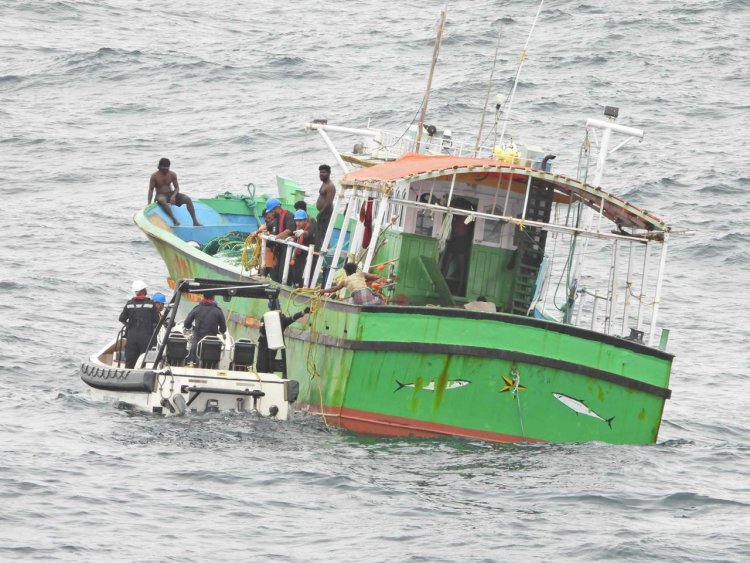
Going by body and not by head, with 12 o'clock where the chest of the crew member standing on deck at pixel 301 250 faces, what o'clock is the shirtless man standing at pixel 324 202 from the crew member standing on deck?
The shirtless man standing is roughly at 5 o'clock from the crew member standing on deck.

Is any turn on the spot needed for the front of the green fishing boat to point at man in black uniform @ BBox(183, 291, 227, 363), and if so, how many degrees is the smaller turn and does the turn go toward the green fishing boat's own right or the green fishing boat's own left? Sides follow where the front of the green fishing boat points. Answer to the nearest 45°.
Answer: approximately 45° to the green fishing boat's own left

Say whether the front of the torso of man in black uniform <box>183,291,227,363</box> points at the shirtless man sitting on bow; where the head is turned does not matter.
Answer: yes

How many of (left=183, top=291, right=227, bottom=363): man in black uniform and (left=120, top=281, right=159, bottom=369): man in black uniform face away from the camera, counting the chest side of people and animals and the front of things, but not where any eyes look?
2

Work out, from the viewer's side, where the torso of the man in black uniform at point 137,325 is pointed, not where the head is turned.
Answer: away from the camera

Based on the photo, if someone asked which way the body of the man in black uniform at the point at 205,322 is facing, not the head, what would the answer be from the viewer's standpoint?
away from the camera

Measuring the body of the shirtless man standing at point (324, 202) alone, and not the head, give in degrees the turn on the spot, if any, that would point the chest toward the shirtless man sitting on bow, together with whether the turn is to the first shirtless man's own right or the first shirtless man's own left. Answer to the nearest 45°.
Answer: approximately 90° to the first shirtless man's own right

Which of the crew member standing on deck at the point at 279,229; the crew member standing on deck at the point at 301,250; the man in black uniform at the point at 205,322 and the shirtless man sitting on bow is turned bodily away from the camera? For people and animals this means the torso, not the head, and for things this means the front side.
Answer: the man in black uniform

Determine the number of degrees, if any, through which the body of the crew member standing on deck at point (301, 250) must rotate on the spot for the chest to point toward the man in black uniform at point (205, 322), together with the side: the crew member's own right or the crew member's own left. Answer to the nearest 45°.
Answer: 0° — they already face them

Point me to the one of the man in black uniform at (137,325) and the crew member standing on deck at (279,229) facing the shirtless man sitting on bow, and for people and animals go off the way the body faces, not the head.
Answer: the man in black uniform

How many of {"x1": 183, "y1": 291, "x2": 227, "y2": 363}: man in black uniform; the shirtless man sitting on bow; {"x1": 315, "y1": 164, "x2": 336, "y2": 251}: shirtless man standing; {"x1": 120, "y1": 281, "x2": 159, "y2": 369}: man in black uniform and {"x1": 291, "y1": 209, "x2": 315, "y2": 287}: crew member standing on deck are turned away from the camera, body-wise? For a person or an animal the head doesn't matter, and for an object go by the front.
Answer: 2

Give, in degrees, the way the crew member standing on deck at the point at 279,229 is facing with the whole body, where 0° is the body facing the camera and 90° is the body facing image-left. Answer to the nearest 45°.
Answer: approximately 45°

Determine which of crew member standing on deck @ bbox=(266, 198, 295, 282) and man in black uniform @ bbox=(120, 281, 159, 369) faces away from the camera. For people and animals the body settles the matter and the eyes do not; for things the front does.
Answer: the man in black uniform

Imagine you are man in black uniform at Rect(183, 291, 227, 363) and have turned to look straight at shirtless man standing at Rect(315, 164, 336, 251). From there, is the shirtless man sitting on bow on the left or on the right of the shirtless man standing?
left

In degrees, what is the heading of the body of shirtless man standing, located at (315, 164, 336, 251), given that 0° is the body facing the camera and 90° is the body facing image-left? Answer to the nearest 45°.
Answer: approximately 45°
